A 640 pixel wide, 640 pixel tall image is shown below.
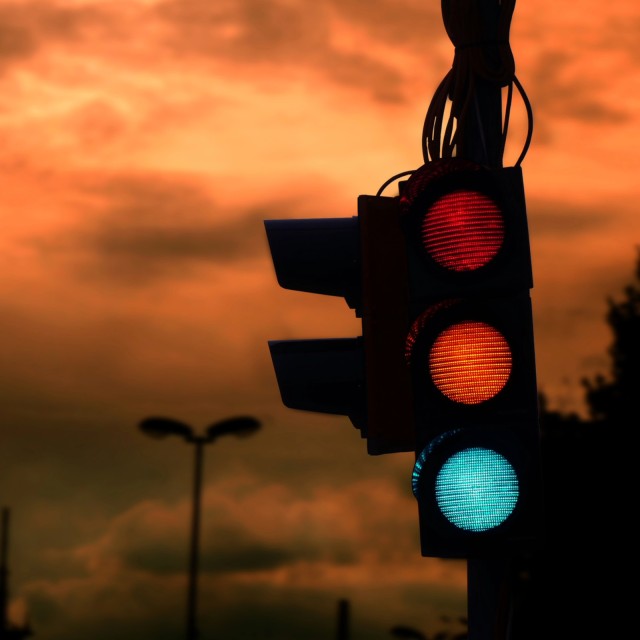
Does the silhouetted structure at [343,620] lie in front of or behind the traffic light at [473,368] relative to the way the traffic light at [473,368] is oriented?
behind

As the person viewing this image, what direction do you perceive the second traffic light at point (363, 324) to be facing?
facing to the left of the viewer

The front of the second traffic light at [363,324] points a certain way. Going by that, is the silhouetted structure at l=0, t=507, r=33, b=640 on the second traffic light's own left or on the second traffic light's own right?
on the second traffic light's own right

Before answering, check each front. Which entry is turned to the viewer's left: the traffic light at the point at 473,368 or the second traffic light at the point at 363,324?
the second traffic light

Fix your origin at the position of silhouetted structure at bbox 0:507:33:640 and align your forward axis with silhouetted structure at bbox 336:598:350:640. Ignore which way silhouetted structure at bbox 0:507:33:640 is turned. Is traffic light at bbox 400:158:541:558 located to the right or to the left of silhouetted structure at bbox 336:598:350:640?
right

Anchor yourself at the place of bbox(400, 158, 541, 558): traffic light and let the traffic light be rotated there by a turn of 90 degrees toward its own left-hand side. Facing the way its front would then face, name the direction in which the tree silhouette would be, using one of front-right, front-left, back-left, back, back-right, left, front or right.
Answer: left

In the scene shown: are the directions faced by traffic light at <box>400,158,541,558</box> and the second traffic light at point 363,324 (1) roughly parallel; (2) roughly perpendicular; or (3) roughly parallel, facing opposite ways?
roughly perpendicular

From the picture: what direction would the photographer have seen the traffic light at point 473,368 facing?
facing the viewer

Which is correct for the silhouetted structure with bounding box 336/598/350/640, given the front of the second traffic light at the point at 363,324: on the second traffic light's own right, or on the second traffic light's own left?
on the second traffic light's own right

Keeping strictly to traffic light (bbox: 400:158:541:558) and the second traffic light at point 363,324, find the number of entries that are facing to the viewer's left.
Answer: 1

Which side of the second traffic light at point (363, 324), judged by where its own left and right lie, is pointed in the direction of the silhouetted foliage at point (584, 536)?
right

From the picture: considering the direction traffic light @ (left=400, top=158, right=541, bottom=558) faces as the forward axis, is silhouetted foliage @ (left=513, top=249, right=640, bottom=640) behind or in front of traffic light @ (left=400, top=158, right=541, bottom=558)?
behind

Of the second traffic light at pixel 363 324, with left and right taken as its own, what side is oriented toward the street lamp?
right
